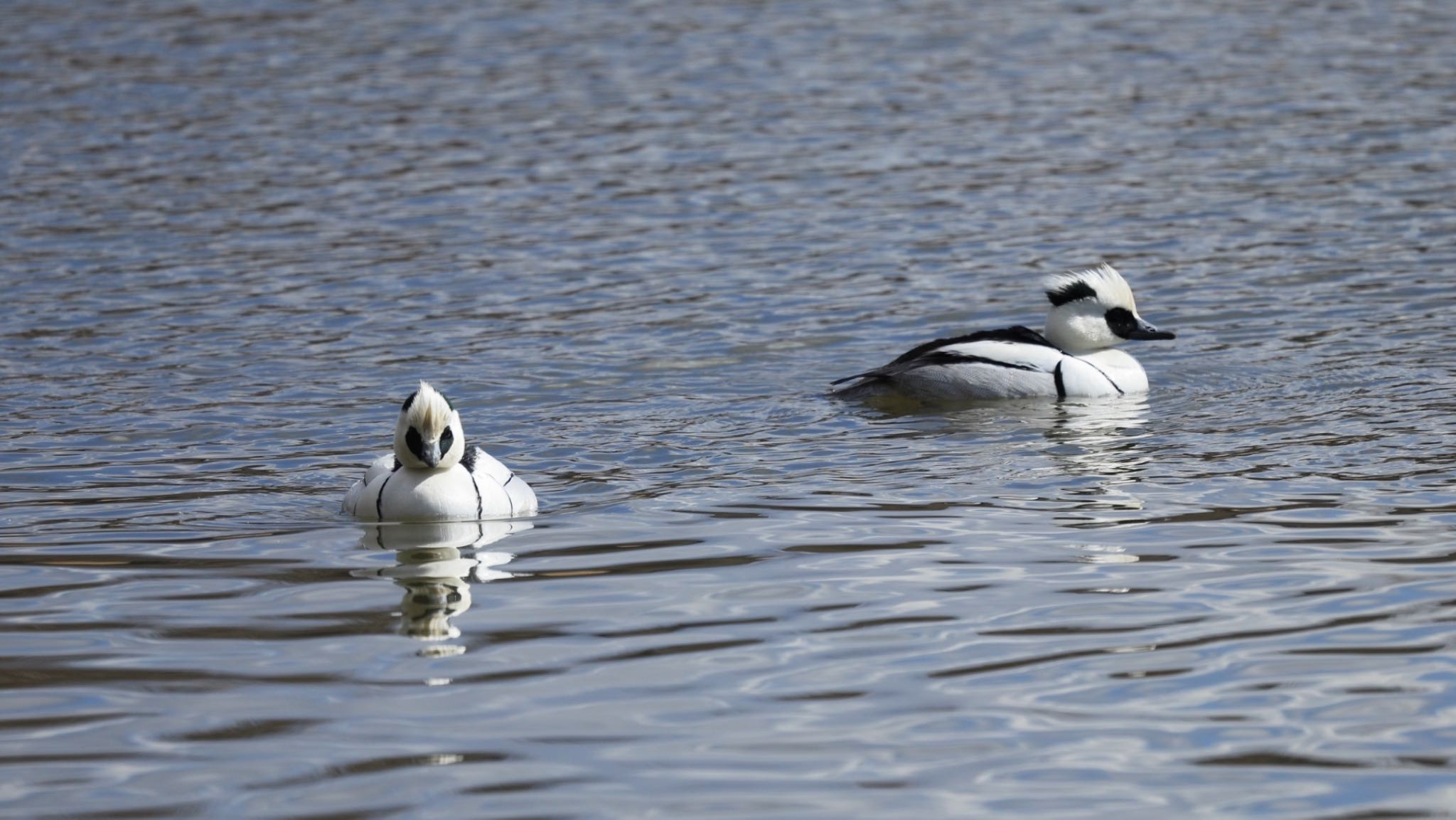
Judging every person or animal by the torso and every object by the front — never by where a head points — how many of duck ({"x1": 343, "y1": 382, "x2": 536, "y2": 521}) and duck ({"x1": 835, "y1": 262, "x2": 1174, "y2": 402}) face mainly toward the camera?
1

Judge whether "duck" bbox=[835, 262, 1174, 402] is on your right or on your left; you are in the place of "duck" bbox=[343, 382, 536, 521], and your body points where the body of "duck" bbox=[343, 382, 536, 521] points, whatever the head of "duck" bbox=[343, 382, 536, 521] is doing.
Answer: on your left

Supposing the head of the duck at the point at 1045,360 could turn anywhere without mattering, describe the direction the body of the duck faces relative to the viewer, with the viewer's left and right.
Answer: facing to the right of the viewer

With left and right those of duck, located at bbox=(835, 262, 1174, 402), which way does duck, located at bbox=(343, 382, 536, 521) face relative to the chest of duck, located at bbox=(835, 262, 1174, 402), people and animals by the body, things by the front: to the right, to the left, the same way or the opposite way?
to the right

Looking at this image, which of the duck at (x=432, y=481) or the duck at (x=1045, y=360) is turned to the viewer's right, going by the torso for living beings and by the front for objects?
the duck at (x=1045, y=360)

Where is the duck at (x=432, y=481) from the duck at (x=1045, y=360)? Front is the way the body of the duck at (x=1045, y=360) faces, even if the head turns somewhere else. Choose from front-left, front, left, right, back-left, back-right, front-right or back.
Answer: back-right

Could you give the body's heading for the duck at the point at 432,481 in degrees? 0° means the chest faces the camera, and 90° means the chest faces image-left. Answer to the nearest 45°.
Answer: approximately 0°
